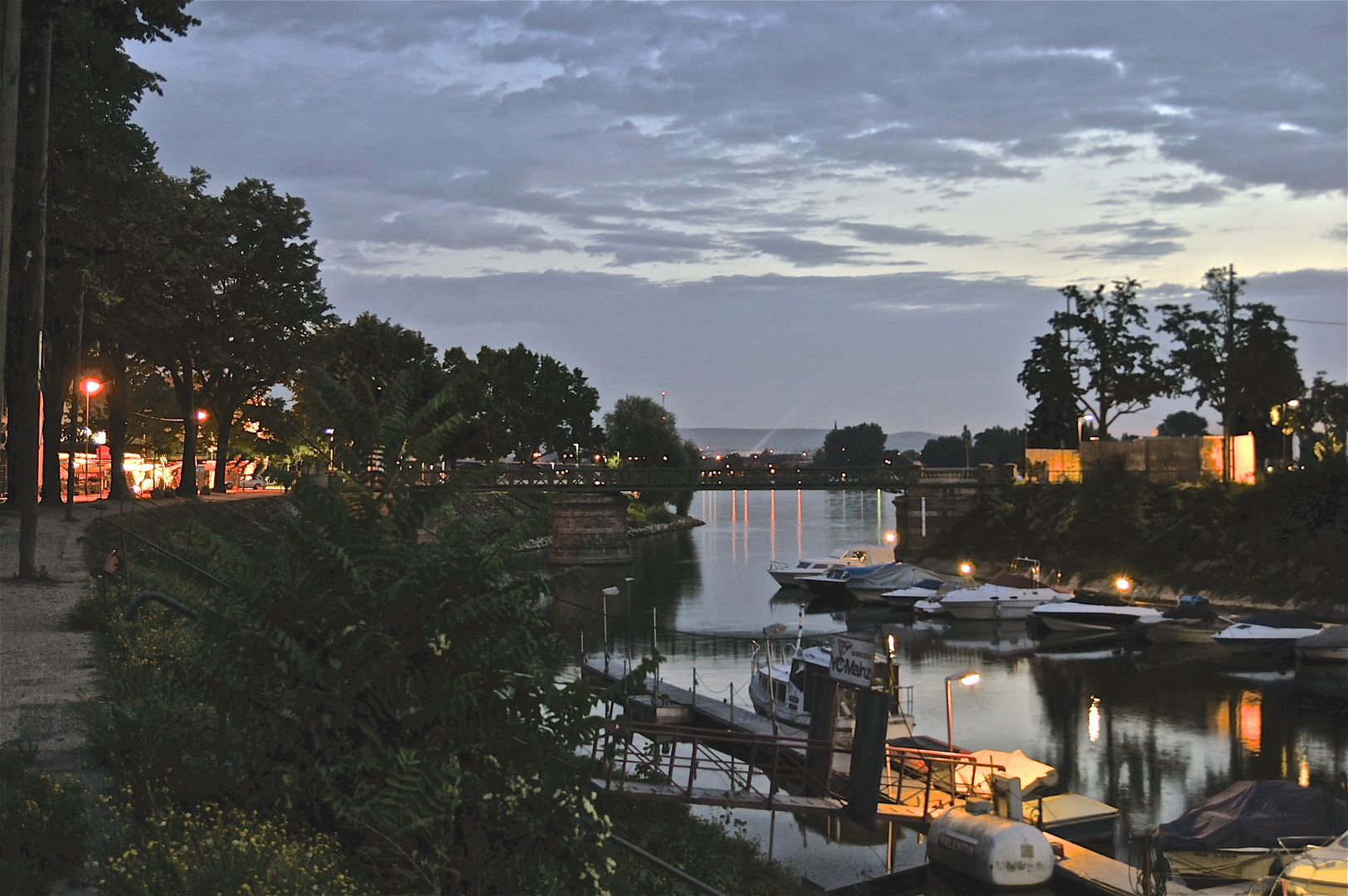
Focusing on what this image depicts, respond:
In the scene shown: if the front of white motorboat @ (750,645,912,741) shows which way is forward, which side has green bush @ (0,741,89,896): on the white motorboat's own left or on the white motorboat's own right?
on the white motorboat's own left

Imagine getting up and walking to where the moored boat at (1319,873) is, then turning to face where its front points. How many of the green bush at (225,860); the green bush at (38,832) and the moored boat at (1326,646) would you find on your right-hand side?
1

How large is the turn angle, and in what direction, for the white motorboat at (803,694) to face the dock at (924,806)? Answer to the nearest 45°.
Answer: approximately 135° to its left

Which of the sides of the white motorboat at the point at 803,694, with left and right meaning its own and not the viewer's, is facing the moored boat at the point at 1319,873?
back

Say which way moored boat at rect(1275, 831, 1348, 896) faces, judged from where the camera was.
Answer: facing to the left of the viewer

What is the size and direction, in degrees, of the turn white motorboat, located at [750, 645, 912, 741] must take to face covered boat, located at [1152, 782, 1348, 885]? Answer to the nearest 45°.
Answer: approximately 180°

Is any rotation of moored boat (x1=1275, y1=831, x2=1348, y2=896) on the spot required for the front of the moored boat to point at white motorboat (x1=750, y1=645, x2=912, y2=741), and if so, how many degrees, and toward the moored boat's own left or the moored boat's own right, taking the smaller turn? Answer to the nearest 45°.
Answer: approximately 45° to the moored boat's own right

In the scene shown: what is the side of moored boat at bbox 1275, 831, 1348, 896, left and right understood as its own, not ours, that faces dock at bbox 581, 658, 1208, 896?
front

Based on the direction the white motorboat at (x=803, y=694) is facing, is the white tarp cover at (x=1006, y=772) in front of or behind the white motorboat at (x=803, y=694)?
behind

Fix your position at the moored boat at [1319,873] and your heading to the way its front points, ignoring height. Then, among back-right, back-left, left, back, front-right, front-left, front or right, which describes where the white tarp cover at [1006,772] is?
front-right

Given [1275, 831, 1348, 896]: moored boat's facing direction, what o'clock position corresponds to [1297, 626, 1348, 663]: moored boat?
[1297, 626, 1348, 663]: moored boat is roughly at 3 o'clock from [1275, 831, 1348, 896]: moored boat.

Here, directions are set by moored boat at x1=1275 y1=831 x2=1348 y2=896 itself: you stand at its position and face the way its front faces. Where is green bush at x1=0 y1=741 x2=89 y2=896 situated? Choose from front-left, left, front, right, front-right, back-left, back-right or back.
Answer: front-left

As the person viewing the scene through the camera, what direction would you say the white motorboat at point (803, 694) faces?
facing away from the viewer and to the left of the viewer
